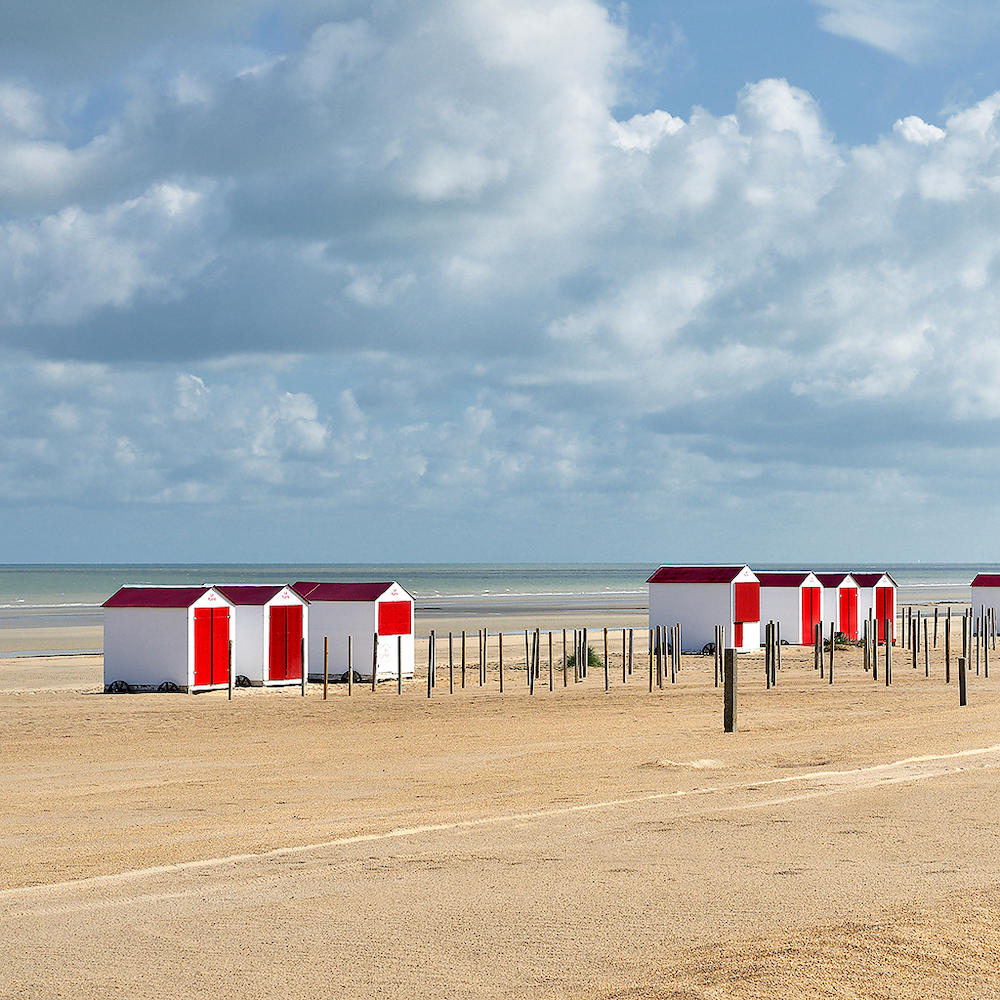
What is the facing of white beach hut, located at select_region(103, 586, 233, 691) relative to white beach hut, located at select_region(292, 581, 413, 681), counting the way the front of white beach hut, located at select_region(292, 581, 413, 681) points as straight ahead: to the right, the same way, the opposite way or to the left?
the same way

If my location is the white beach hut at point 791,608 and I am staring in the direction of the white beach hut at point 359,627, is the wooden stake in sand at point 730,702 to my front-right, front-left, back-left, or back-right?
front-left

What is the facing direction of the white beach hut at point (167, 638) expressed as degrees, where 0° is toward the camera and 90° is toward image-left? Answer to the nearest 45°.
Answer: approximately 315°

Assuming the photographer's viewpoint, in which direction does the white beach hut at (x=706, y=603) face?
facing the viewer and to the right of the viewer

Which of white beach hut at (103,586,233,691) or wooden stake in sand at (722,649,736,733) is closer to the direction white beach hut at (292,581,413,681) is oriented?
the wooden stake in sand

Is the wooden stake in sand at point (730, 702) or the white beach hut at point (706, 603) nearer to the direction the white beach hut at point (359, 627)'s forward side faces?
the wooden stake in sand

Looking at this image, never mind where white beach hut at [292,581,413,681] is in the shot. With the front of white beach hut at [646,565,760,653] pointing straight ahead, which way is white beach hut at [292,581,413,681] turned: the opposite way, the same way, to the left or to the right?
the same way

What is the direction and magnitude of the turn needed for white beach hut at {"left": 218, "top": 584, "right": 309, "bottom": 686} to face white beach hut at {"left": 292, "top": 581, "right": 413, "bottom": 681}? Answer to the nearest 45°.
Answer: approximately 90° to its left

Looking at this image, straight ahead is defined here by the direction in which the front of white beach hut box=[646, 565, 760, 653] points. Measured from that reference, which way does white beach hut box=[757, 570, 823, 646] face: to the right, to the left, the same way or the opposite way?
the same way

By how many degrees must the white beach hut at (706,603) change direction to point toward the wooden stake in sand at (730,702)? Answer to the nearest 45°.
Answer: approximately 45° to its right

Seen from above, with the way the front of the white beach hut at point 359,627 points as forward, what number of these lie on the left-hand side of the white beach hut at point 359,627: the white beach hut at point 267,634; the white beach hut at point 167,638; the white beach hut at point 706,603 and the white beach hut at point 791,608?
2

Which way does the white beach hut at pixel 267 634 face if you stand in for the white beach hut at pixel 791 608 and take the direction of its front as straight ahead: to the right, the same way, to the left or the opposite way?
the same way
